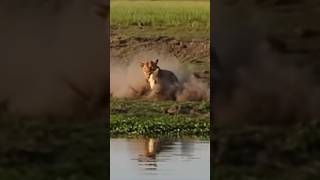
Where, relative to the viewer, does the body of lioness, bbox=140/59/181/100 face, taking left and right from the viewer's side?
facing the viewer and to the left of the viewer
